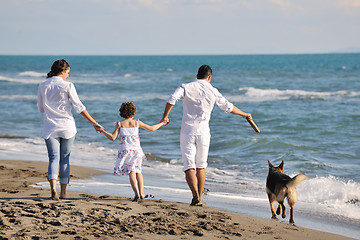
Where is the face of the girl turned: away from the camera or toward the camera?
away from the camera

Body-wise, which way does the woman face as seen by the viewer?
away from the camera

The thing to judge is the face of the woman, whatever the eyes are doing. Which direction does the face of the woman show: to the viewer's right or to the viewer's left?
to the viewer's right

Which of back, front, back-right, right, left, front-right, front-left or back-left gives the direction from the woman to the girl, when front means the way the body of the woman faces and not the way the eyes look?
right

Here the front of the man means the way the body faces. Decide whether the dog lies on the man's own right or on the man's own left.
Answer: on the man's own right

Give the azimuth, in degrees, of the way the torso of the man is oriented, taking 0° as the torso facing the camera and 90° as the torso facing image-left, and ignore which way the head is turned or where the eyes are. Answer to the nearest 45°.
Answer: approximately 180°

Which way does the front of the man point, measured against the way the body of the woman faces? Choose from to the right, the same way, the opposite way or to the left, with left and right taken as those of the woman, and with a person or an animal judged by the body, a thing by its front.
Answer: the same way

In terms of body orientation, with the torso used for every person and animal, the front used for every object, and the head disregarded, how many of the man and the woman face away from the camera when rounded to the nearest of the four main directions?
2

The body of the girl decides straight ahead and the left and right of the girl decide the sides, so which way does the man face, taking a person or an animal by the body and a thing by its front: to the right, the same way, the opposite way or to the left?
the same way

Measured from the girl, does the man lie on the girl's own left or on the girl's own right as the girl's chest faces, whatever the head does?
on the girl's own right

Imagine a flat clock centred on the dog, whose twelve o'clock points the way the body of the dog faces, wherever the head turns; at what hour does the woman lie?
The woman is roughly at 10 o'clock from the dog.

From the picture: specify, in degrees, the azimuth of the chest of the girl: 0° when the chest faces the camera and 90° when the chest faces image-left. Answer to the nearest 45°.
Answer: approximately 180°

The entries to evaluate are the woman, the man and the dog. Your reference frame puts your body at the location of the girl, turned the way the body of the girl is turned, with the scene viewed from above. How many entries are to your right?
2

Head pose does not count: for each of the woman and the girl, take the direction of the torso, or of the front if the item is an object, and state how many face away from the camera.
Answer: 2

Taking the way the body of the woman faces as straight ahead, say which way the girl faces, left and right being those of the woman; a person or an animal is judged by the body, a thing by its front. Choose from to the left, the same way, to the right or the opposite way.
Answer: the same way

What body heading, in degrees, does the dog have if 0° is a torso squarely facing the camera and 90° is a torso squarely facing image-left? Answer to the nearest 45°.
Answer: approximately 135°
